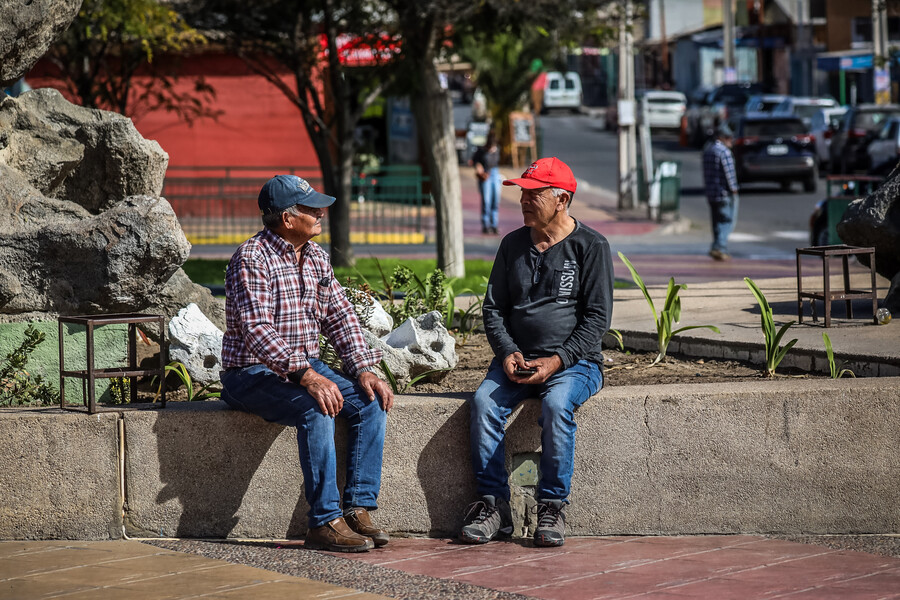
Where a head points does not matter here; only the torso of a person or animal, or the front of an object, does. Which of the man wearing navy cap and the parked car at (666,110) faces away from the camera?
the parked car

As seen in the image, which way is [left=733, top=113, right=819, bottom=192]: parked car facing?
away from the camera

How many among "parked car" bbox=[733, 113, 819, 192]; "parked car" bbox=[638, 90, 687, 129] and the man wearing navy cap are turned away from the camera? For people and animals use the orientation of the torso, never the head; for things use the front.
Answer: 2

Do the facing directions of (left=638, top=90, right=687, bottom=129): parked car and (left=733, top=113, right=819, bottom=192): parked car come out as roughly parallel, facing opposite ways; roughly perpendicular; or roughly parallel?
roughly parallel

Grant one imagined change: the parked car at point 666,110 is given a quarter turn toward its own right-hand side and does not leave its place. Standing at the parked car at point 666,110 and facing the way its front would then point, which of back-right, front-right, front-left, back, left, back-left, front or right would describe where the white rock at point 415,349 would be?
right

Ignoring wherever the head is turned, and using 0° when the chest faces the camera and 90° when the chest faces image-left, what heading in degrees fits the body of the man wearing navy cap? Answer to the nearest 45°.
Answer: approximately 315°

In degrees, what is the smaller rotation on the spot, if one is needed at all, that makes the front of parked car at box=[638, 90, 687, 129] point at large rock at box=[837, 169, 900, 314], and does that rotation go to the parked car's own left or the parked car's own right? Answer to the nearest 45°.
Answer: approximately 180°

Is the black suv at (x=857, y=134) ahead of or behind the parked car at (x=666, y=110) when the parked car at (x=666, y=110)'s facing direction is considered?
behind

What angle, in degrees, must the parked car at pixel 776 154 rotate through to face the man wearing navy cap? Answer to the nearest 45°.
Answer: approximately 180°

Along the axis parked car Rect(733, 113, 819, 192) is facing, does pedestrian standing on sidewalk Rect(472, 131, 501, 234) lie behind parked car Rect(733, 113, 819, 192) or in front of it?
behind

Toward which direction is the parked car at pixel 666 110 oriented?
away from the camera

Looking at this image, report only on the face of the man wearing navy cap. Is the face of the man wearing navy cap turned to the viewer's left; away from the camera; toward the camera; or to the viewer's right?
to the viewer's right
